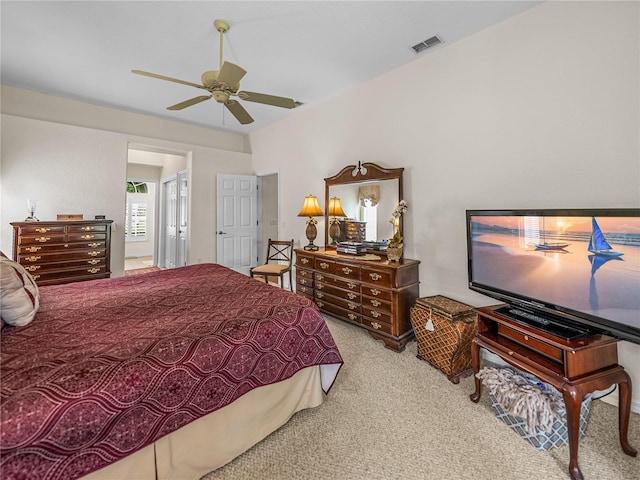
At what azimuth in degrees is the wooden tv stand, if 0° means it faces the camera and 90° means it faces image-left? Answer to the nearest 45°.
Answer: approximately 45°

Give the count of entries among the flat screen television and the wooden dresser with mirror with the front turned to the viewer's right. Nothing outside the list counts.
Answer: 0

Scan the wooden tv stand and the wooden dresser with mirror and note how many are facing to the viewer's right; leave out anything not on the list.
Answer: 0

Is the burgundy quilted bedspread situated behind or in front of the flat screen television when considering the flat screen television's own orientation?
in front

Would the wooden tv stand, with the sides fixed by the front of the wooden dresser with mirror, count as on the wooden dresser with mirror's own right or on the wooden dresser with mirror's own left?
on the wooden dresser with mirror's own left

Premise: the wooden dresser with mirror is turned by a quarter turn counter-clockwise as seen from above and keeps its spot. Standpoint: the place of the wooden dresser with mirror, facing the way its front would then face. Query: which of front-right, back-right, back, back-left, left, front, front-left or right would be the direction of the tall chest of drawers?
back-right

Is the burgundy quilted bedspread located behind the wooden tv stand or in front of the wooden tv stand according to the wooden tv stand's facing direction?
in front
